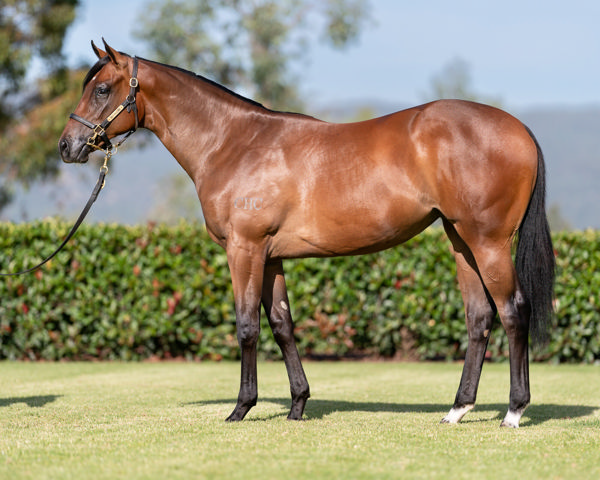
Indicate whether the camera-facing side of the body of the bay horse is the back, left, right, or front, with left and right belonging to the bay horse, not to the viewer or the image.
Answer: left

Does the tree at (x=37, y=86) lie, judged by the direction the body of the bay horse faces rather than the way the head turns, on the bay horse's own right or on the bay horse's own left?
on the bay horse's own right

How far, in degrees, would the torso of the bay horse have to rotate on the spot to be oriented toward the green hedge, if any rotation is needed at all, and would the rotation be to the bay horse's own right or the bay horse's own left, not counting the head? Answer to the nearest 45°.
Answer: approximately 90° to the bay horse's own right
